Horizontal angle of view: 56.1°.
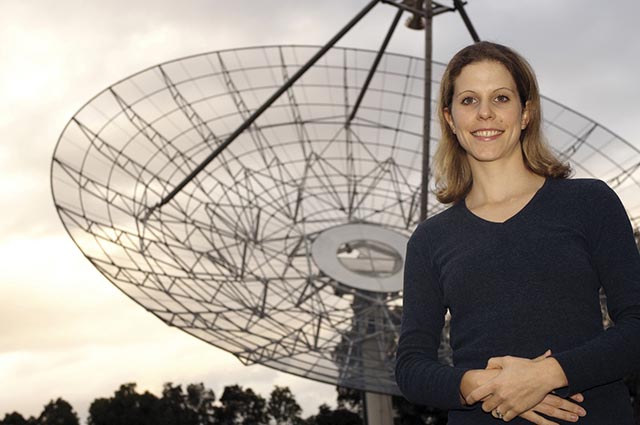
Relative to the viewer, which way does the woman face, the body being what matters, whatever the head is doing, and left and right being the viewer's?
facing the viewer

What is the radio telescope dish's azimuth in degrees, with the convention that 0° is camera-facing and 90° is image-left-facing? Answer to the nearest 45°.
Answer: approximately 315°

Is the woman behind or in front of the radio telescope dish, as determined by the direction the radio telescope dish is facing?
in front

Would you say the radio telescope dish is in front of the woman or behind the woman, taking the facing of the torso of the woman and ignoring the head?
behind
